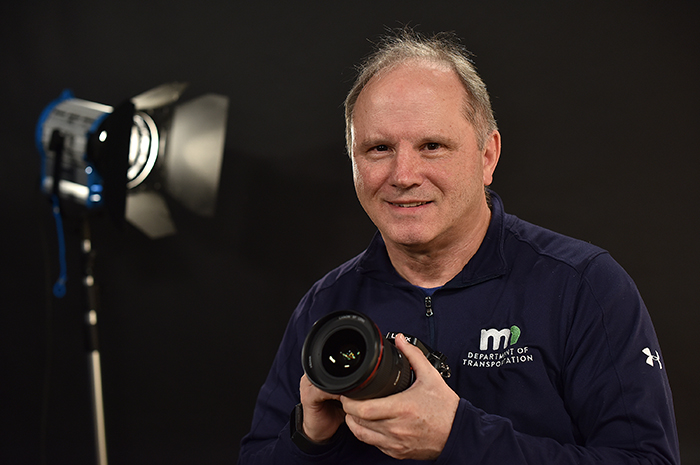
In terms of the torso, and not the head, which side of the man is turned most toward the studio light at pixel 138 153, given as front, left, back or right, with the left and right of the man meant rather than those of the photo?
right

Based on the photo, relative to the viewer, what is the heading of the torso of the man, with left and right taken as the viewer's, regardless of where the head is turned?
facing the viewer and to the left of the viewer

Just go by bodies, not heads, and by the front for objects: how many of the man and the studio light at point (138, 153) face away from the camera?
0

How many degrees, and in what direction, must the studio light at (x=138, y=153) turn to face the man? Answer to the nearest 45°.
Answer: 0° — it already faces them

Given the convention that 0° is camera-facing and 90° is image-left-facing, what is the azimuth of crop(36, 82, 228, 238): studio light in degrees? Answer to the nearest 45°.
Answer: approximately 315°
